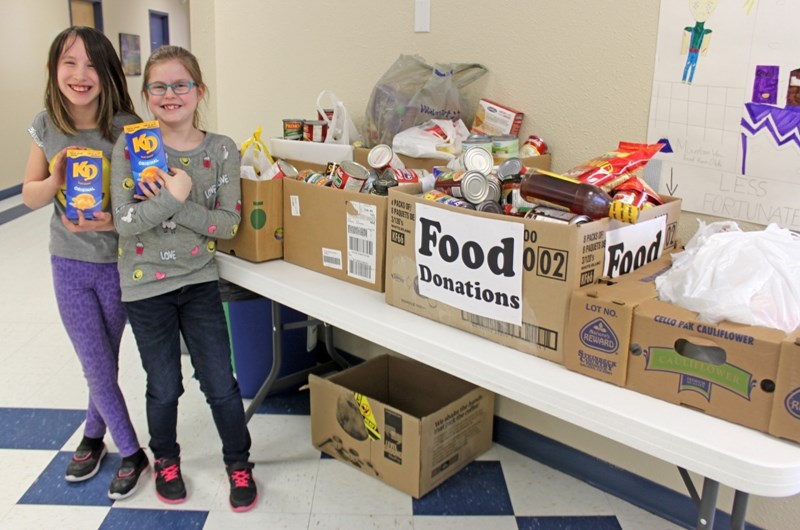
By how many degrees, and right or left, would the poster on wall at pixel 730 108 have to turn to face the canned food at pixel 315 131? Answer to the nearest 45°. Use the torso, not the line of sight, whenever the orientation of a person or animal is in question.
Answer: approximately 45° to its right

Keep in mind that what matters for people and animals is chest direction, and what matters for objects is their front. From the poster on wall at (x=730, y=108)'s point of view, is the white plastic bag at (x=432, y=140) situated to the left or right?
on its right

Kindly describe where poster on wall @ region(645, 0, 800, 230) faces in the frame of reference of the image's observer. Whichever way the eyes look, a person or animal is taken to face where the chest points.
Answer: facing the viewer and to the left of the viewer

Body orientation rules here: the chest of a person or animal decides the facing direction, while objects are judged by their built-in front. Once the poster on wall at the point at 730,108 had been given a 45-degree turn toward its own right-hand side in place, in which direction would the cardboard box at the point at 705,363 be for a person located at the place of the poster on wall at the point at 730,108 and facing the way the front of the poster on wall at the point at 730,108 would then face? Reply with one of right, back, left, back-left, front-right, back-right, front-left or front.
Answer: left

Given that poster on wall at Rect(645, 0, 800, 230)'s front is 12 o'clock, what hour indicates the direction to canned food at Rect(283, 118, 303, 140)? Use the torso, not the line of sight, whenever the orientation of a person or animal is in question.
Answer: The canned food is roughly at 2 o'clock from the poster on wall.

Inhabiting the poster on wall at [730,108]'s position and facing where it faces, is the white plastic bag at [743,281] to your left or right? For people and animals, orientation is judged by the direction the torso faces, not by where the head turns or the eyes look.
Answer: on your left

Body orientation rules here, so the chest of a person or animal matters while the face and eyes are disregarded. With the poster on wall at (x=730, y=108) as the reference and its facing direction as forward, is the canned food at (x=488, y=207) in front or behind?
in front

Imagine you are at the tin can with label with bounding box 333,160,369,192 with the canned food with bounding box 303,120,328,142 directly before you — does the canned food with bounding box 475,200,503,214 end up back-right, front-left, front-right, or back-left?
back-right

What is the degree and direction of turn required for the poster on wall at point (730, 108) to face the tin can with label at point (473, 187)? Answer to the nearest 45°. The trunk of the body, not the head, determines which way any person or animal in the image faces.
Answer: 0° — it already faces it

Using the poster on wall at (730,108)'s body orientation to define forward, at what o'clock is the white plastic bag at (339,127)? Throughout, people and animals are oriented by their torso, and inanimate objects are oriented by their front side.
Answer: The white plastic bag is roughly at 2 o'clock from the poster on wall.
